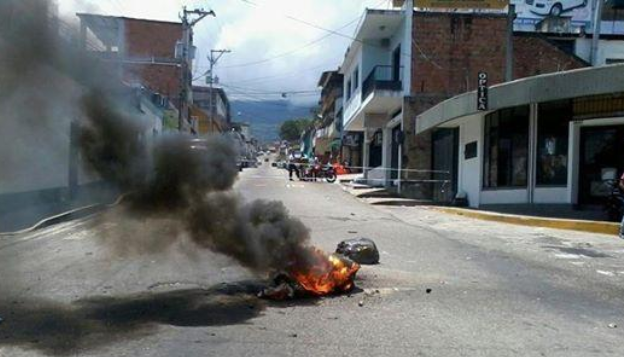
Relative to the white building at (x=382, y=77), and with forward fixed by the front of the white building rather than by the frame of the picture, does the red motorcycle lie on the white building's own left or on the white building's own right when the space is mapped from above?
on the white building's own right

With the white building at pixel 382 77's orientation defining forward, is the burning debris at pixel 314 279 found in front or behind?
in front

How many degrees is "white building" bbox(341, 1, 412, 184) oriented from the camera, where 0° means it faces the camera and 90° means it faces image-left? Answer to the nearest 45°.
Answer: approximately 45°

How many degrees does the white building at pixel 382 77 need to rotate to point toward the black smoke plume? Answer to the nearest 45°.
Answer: approximately 45° to its left

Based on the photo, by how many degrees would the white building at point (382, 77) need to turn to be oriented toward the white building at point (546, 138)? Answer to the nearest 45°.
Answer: approximately 45° to its left

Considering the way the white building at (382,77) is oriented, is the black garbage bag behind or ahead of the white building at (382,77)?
ahead

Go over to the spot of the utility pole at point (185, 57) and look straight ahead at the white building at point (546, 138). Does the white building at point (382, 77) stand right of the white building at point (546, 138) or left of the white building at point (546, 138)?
left
